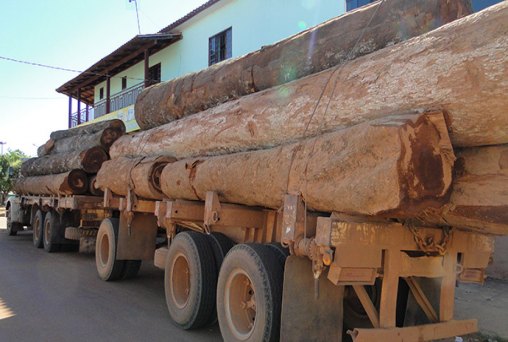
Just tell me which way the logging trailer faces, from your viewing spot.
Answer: facing away from the viewer and to the left of the viewer

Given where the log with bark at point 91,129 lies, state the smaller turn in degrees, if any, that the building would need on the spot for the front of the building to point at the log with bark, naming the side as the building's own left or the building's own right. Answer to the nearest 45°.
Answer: approximately 45° to the building's own left
